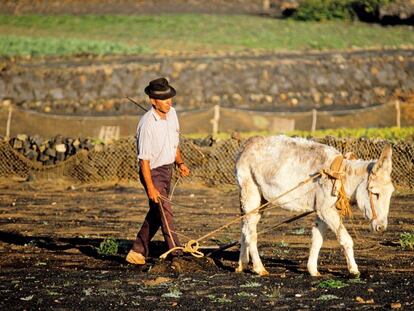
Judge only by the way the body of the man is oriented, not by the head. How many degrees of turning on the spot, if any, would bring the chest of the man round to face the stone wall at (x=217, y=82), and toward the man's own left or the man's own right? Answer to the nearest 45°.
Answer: approximately 135° to the man's own left

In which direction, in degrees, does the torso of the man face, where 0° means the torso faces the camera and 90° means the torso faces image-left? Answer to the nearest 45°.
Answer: approximately 315°

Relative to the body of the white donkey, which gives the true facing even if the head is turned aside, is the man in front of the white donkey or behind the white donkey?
behind

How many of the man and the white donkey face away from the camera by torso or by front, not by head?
0

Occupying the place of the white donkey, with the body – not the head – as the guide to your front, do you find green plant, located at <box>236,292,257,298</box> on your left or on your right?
on your right

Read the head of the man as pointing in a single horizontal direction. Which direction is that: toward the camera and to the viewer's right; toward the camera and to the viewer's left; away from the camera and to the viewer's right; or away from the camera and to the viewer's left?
toward the camera and to the viewer's right

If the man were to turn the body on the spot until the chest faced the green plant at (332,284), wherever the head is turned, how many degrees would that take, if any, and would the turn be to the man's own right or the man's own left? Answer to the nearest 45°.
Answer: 0° — they already face it

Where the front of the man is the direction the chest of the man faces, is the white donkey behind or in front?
in front

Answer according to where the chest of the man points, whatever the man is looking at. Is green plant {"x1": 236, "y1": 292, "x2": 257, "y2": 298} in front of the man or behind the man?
in front

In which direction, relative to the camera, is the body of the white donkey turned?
to the viewer's right

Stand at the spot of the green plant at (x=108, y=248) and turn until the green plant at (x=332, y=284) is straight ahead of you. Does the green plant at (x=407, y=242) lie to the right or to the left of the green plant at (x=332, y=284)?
left

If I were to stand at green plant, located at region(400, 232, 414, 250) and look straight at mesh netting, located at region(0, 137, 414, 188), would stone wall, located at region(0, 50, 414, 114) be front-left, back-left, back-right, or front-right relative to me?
front-right

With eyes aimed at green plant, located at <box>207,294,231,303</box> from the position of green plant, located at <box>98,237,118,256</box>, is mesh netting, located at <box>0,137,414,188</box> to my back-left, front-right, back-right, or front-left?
back-left
